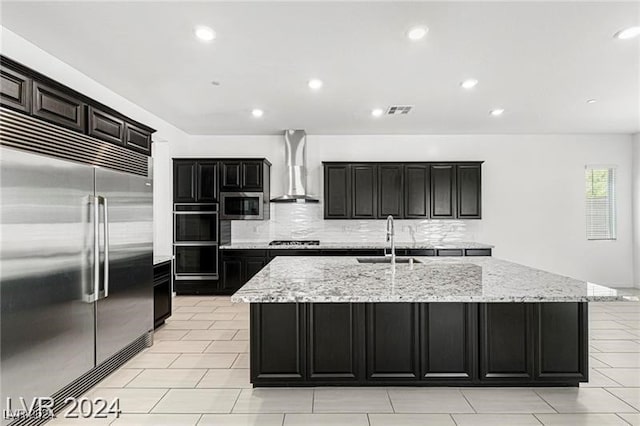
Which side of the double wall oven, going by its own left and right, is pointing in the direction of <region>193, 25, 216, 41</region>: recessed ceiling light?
front

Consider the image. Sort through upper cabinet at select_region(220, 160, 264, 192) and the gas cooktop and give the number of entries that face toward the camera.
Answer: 2

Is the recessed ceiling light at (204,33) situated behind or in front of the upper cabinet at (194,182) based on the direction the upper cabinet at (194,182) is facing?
in front

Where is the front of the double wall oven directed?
toward the camera

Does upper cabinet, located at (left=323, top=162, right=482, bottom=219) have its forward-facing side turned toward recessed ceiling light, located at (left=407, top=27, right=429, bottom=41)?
yes

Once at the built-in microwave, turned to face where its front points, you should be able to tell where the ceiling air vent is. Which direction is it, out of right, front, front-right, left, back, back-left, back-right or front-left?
front-left

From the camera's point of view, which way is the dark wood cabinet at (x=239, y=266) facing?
toward the camera

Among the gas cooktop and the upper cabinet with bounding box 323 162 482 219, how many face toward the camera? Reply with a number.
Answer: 2

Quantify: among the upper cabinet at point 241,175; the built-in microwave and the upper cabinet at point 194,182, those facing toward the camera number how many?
3

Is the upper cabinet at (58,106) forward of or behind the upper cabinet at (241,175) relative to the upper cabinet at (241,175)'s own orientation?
forward

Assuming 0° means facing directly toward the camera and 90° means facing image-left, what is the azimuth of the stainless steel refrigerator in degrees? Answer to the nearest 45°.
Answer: approximately 315°
